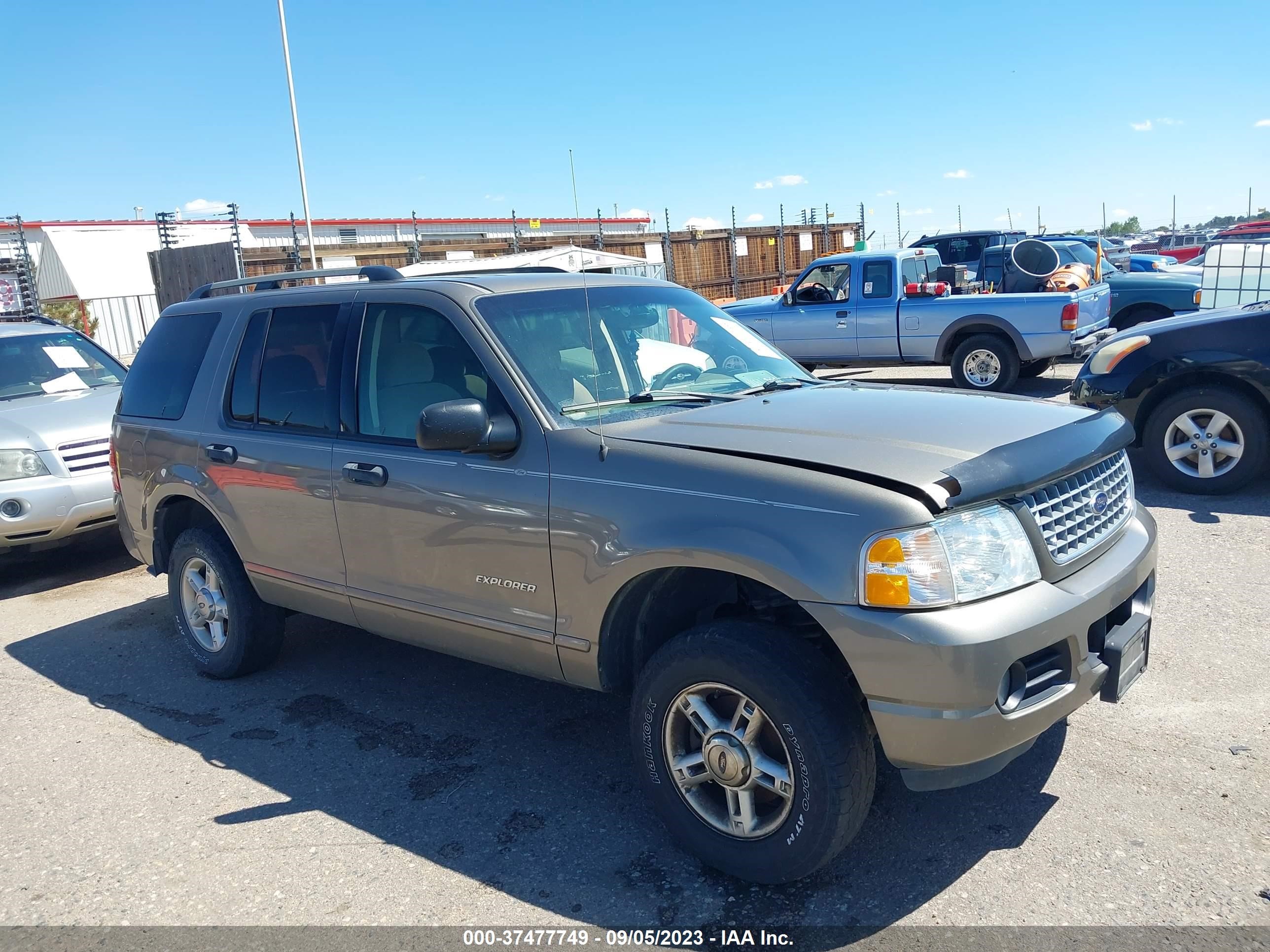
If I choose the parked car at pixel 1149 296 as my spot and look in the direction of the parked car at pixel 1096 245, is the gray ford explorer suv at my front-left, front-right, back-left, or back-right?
back-left

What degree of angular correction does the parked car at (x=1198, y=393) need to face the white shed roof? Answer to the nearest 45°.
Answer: approximately 45° to its right

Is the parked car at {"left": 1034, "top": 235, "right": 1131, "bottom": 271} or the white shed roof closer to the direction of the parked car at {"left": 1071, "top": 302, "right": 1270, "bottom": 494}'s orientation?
the white shed roof

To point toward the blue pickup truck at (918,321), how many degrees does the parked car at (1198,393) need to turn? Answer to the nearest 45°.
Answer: approximately 45° to its right

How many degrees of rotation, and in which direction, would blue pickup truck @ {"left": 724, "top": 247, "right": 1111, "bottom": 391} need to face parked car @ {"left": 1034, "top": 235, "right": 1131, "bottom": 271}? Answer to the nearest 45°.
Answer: approximately 135° to its right

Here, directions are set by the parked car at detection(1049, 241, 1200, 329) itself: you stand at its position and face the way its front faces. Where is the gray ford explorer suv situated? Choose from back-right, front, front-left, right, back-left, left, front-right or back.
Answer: right

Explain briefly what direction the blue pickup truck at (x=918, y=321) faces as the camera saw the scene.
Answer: facing to the left of the viewer

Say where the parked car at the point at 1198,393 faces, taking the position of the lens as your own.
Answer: facing to the left of the viewer

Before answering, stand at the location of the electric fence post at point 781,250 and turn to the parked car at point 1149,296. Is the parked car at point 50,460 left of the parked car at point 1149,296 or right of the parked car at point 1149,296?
right

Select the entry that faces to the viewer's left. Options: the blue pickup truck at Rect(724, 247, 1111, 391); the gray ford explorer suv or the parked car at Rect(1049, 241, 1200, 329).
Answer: the blue pickup truck

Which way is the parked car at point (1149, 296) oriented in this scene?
to the viewer's right

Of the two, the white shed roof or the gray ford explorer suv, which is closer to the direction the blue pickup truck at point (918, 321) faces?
the white shed roof

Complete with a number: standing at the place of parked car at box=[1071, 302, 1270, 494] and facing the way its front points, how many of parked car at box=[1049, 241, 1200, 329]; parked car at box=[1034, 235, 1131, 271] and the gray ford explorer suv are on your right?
2
